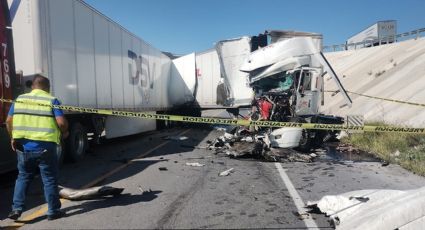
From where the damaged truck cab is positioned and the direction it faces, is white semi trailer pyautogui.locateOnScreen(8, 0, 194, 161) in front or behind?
in front

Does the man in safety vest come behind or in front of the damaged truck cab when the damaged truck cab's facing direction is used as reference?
in front

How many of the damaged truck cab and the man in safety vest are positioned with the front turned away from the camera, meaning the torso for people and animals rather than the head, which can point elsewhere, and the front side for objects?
1

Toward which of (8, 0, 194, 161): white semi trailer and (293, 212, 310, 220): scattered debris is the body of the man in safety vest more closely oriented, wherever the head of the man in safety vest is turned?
the white semi trailer

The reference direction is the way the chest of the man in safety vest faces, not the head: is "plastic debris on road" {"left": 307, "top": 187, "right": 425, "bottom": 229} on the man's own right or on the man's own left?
on the man's own right

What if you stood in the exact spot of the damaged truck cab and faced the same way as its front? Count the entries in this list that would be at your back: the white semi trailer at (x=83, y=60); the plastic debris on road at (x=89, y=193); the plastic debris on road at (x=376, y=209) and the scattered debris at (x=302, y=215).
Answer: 0

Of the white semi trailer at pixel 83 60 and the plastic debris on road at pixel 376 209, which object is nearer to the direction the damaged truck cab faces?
the white semi trailer

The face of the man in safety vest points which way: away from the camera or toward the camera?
away from the camera

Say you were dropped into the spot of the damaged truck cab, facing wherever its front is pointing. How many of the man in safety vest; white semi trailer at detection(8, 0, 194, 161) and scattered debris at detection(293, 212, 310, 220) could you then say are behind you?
0

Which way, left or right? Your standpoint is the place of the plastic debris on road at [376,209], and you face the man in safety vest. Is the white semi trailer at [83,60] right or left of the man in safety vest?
right

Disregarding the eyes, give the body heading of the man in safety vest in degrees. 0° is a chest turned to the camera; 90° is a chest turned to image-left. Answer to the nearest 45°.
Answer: approximately 180°

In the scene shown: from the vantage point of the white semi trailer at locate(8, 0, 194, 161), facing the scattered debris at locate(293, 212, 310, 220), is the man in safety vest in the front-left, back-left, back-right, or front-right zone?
front-right

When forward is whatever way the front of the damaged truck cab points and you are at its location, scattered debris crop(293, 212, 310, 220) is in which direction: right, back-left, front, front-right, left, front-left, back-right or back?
front-left
